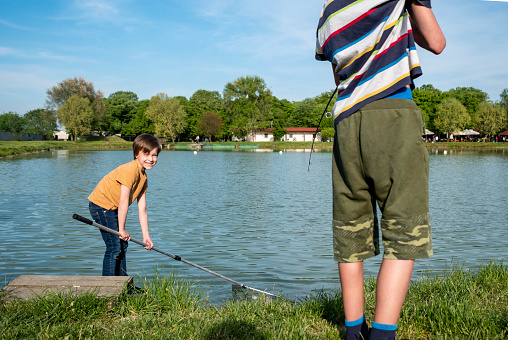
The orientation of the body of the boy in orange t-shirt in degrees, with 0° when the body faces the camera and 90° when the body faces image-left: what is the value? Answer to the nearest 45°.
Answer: approximately 270°

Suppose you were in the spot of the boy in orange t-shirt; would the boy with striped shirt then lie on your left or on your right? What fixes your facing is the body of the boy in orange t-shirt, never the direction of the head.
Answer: on your right

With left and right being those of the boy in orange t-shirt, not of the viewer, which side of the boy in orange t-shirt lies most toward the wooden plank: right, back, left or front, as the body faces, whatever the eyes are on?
right

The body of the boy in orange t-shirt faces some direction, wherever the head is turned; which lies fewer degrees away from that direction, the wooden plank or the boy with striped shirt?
the boy with striped shirt
